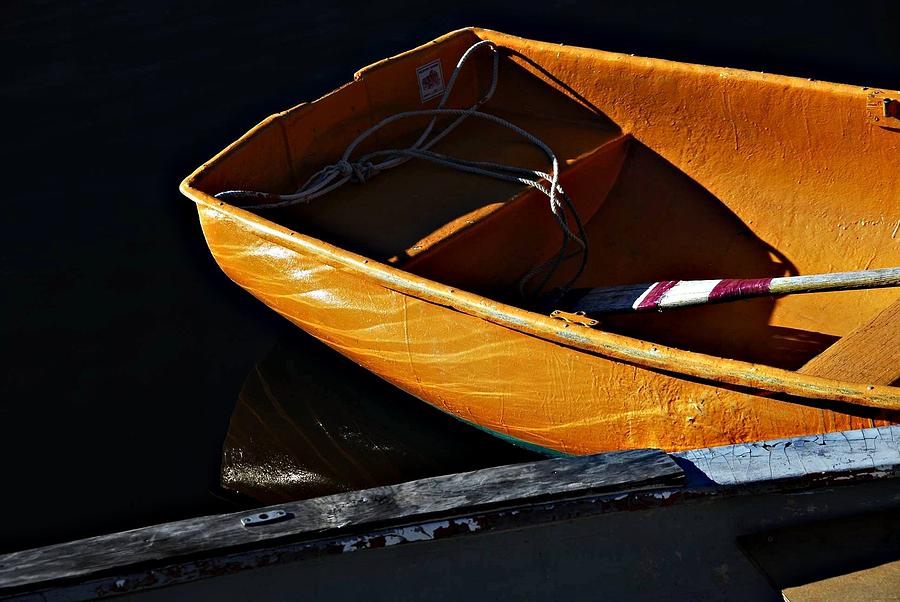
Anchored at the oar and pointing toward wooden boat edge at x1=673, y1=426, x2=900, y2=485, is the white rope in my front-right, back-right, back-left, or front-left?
back-right

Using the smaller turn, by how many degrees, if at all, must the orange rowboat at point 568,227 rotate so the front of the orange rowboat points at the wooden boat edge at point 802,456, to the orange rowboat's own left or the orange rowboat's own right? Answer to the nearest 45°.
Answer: approximately 135° to the orange rowboat's own left

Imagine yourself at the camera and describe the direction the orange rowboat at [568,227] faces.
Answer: facing away from the viewer and to the left of the viewer
